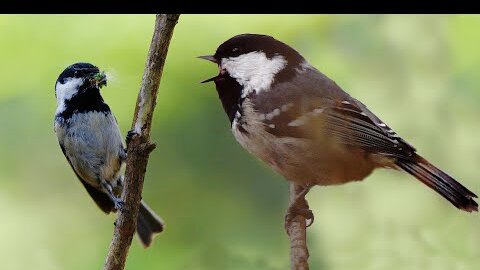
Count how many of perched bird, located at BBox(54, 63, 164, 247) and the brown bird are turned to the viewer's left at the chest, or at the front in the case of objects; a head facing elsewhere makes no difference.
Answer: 1

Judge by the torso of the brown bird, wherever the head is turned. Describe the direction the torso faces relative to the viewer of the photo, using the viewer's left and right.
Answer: facing to the left of the viewer
